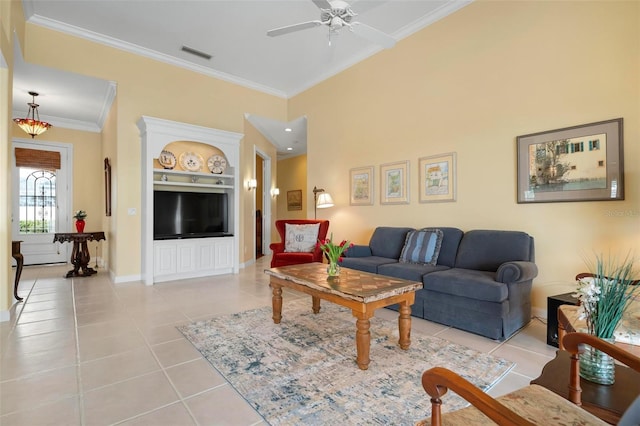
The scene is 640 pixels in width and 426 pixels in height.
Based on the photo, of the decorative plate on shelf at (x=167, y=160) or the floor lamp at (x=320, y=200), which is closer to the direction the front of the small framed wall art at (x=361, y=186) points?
the decorative plate on shelf

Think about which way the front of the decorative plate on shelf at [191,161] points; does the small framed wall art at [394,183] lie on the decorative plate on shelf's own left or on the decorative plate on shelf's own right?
on the decorative plate on shelf's own left

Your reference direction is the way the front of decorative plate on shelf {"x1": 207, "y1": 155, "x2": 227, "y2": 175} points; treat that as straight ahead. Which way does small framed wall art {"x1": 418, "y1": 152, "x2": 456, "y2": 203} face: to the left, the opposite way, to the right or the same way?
to the right

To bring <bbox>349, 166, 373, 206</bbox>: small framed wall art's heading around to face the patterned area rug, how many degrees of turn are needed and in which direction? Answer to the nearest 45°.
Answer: approximately 45° to its left

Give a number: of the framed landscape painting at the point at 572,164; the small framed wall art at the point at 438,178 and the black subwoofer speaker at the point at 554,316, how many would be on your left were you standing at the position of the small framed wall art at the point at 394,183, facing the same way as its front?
3

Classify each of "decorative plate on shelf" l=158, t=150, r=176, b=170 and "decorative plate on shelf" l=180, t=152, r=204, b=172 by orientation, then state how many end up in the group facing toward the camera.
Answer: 2

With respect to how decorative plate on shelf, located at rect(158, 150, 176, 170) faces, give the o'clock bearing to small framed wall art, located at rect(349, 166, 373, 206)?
The small framed wall art is roughly at 10 o'clock from the decorative plate on shelf.

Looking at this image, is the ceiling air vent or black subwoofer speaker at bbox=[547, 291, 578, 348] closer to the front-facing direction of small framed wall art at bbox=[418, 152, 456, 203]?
the ceiling air vent

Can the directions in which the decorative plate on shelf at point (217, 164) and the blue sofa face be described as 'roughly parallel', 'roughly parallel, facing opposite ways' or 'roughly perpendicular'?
roughly perpendicular

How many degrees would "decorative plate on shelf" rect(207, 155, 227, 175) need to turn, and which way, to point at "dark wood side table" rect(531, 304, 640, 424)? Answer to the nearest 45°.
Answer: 0° — it already faces it
